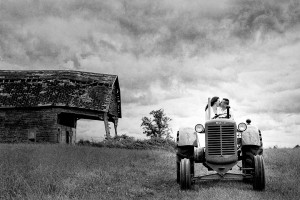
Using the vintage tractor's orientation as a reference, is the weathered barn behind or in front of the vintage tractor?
behind

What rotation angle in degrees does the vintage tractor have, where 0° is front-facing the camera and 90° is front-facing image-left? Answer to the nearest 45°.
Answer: approximately 0°
